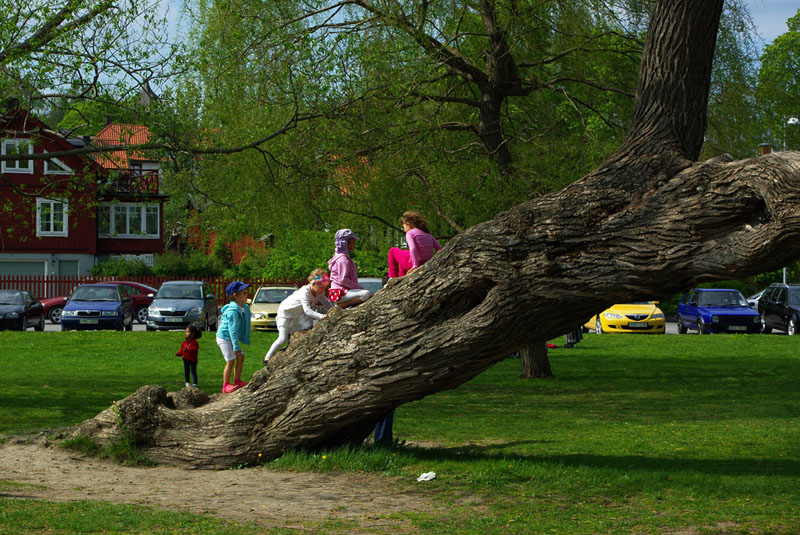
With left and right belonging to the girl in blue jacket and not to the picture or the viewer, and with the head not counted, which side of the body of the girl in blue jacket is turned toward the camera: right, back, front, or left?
right

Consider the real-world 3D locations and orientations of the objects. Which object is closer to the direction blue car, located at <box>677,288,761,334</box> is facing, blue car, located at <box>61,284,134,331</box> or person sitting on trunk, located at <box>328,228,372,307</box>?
the person sitting on trunk

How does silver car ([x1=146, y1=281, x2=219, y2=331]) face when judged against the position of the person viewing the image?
facing the viewer and to the left of the viewer

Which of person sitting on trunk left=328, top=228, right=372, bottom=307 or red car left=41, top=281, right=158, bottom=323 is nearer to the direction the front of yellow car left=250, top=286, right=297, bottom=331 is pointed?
the person sitting on trunk

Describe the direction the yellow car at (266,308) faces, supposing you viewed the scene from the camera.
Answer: facing the viewer

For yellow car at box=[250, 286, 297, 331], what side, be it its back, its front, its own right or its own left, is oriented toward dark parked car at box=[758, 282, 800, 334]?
left

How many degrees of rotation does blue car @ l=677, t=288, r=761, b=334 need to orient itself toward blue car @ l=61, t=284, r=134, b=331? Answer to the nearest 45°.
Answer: approximately 90° to its right

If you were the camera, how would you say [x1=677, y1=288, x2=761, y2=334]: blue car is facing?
facing the viewer and to the right of the viewer

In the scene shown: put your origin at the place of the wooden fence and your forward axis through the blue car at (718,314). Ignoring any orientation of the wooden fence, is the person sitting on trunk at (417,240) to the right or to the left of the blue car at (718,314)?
right

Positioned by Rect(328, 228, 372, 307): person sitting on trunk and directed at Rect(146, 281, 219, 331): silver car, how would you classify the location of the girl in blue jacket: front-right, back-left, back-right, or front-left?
front-left

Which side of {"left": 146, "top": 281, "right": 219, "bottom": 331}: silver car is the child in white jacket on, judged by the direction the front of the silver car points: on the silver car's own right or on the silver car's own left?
on the silver car's own left
